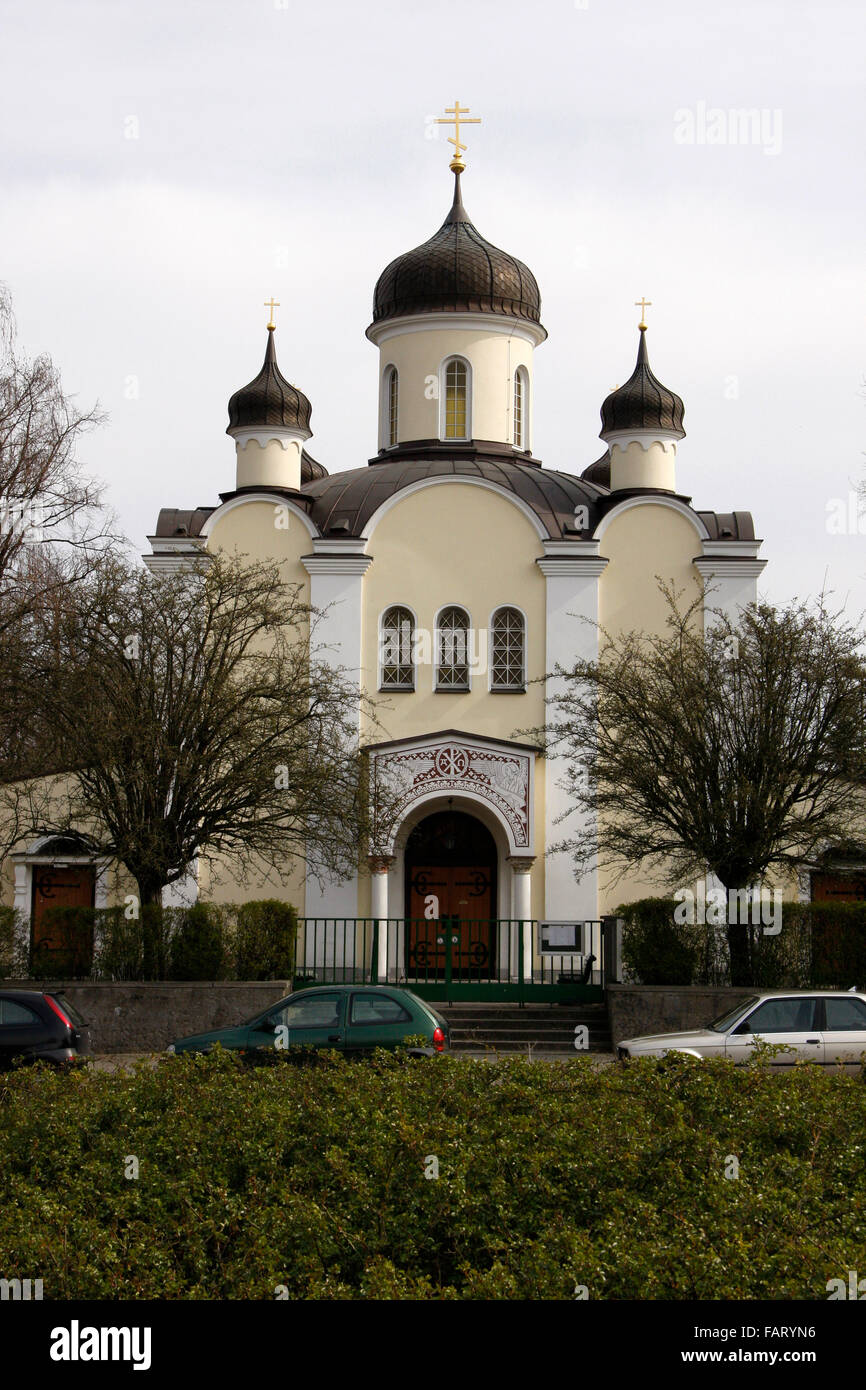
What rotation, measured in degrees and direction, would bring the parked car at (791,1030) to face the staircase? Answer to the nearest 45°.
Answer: approximately 45° to its right

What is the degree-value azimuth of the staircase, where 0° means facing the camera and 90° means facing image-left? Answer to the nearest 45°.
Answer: approximately 0°

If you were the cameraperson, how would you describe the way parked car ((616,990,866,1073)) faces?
facing to the left of the viewer

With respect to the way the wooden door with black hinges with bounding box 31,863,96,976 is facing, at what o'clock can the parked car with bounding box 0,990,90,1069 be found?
The parked car is roughly at 12 o'clock from the wooden door with black hinges.

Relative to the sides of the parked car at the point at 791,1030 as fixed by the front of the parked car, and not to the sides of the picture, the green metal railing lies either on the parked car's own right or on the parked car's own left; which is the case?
on the parked car's own right

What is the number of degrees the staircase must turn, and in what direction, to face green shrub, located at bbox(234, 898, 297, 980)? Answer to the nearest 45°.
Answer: approximately 90° to its right

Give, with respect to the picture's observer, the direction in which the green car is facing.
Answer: facing to the left of the viewer

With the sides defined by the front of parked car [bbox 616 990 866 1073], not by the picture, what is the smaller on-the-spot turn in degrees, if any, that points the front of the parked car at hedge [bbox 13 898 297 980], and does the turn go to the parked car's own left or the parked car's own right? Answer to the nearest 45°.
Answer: approximately 45° to the parked car's own right

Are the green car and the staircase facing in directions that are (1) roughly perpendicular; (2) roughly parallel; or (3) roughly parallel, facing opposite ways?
roughly perpendicular

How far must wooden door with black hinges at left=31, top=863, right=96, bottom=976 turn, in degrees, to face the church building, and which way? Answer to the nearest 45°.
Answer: approximately 135° to its left
